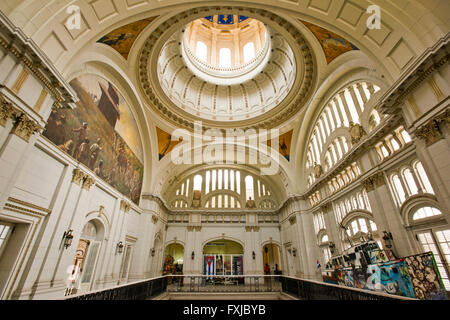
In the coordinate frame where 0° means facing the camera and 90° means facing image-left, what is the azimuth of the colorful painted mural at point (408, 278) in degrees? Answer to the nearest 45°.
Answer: approximately 45°
